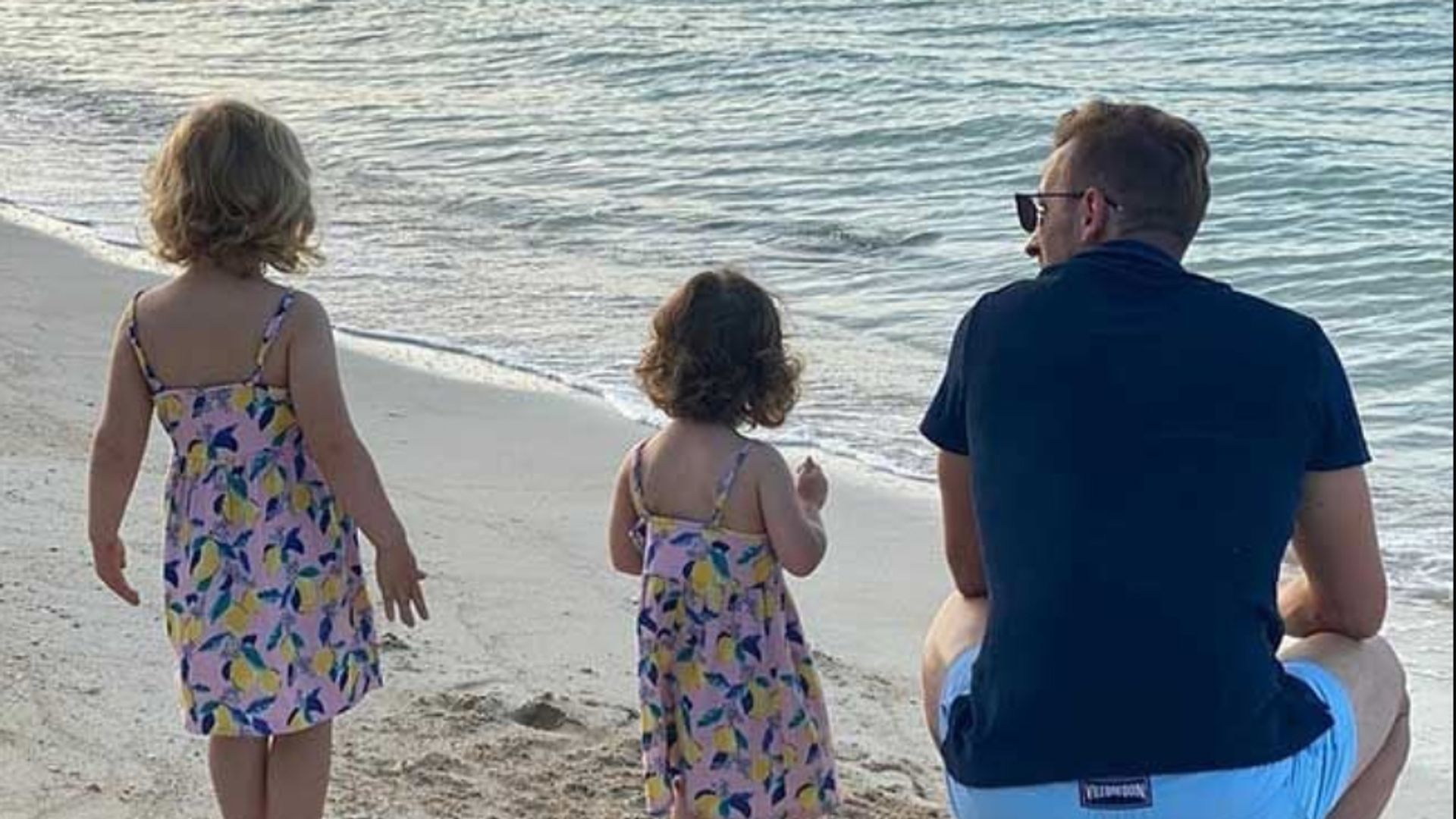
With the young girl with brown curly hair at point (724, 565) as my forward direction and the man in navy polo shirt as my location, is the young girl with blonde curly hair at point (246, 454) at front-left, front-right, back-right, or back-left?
front-left

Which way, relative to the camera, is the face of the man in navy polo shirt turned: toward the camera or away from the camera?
away from the camera

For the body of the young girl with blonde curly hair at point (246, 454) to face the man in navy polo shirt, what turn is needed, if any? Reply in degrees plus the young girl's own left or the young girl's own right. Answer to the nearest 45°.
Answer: approximately 135° to the young girl's own right

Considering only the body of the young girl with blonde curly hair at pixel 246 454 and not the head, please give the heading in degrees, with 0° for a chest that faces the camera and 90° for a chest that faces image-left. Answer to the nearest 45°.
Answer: approximately 180°

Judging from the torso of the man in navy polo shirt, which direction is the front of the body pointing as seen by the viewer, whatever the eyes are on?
away from the camera

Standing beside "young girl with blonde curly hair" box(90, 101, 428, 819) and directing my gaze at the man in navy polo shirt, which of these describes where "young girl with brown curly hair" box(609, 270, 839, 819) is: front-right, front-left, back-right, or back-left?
front-left

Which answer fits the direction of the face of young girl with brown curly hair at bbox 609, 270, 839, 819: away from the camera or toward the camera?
away from the camera

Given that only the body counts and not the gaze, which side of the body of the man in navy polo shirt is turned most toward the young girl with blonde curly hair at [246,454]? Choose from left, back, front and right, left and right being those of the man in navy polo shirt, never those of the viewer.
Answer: left

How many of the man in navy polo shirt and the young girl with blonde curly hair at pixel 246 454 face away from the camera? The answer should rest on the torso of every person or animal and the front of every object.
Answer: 2

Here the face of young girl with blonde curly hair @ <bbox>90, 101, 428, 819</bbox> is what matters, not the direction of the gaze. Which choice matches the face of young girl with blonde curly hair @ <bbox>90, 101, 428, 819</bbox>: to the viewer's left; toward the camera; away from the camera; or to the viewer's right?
away from the camera

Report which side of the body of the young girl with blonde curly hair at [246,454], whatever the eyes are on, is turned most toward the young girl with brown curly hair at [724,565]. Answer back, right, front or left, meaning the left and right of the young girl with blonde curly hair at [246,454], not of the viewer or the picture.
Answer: right
